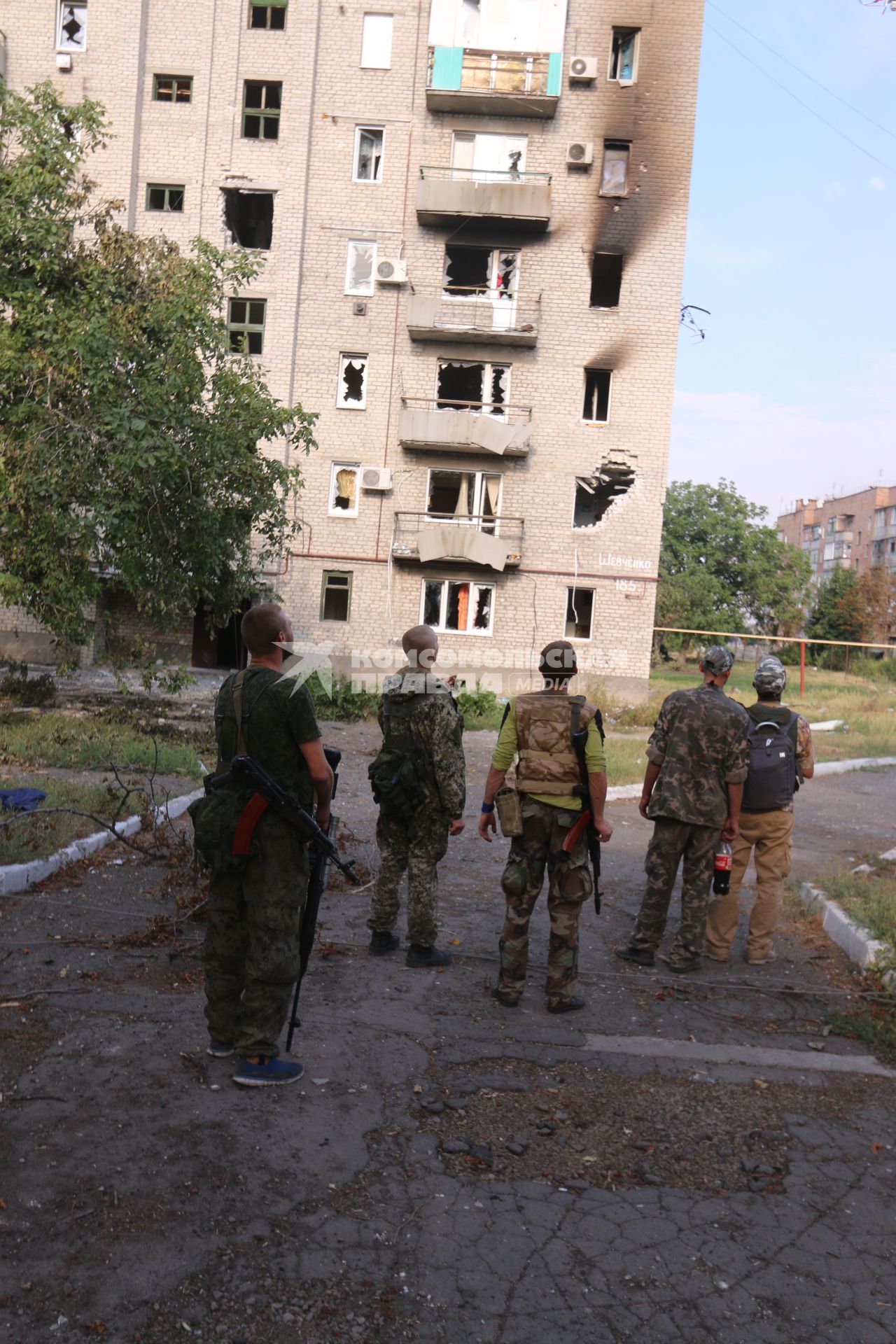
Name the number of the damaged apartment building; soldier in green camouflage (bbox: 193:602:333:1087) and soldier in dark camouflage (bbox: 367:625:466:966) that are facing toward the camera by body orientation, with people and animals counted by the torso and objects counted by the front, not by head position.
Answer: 1

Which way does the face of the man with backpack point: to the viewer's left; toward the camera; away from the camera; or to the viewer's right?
away from the camera

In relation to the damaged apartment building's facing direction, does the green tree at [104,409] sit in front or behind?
in front

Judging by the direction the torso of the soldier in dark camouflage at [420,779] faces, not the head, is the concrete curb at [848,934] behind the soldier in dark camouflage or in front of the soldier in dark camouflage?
in front

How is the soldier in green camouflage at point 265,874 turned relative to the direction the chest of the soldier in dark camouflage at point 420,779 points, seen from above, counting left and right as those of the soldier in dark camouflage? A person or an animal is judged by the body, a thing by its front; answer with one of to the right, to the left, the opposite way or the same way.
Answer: the same way

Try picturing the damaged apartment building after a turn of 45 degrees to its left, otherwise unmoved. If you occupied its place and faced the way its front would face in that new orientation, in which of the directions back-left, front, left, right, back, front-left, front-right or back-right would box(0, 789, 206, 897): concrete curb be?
front-right

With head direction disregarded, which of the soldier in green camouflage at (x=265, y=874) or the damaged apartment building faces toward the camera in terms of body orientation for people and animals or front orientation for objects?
the damaged apartment building

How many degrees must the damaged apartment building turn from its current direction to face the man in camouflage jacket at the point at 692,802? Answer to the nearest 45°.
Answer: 0° — it already faces them

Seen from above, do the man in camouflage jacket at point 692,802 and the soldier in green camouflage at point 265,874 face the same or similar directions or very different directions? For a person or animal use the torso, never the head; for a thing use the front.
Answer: same or similar directions

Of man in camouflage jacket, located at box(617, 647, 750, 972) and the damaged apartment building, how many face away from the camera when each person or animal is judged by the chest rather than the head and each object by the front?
1

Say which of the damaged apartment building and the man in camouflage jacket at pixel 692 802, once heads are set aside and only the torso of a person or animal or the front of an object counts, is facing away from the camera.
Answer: the man in camouflage jacket

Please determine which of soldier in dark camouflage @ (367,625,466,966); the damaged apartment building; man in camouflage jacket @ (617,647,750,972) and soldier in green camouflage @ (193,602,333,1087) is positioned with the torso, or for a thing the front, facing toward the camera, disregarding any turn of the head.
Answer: the damaged apartment building

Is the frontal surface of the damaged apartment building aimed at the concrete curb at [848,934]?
yes

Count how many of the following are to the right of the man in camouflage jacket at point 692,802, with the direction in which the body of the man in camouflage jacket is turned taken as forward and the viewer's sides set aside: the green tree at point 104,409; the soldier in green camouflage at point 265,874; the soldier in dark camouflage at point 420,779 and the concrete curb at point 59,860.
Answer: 0

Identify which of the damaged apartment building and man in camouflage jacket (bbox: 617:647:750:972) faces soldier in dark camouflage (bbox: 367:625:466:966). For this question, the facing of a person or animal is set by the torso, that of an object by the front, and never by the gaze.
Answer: the damaged apartment building

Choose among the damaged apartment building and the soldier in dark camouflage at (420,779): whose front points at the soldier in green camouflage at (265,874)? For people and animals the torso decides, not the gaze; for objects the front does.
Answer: the damaged apartment building

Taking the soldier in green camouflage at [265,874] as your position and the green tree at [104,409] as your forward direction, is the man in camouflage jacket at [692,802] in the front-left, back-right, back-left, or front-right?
front-right

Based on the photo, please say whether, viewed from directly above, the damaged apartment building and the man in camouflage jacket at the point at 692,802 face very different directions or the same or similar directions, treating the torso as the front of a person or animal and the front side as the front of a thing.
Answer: very different directions

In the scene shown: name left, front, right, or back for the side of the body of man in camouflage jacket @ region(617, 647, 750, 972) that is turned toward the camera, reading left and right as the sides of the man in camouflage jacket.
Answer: back

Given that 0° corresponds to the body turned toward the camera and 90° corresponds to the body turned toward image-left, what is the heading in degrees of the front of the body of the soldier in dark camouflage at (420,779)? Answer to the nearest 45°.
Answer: approximately 225°

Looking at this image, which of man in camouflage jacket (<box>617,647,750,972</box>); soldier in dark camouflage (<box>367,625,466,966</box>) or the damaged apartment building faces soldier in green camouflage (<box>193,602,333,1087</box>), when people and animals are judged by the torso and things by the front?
the damaged apartment building

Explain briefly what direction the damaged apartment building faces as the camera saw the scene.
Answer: facing the viewer

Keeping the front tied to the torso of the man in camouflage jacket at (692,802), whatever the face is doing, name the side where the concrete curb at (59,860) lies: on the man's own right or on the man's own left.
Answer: on the man's own left
